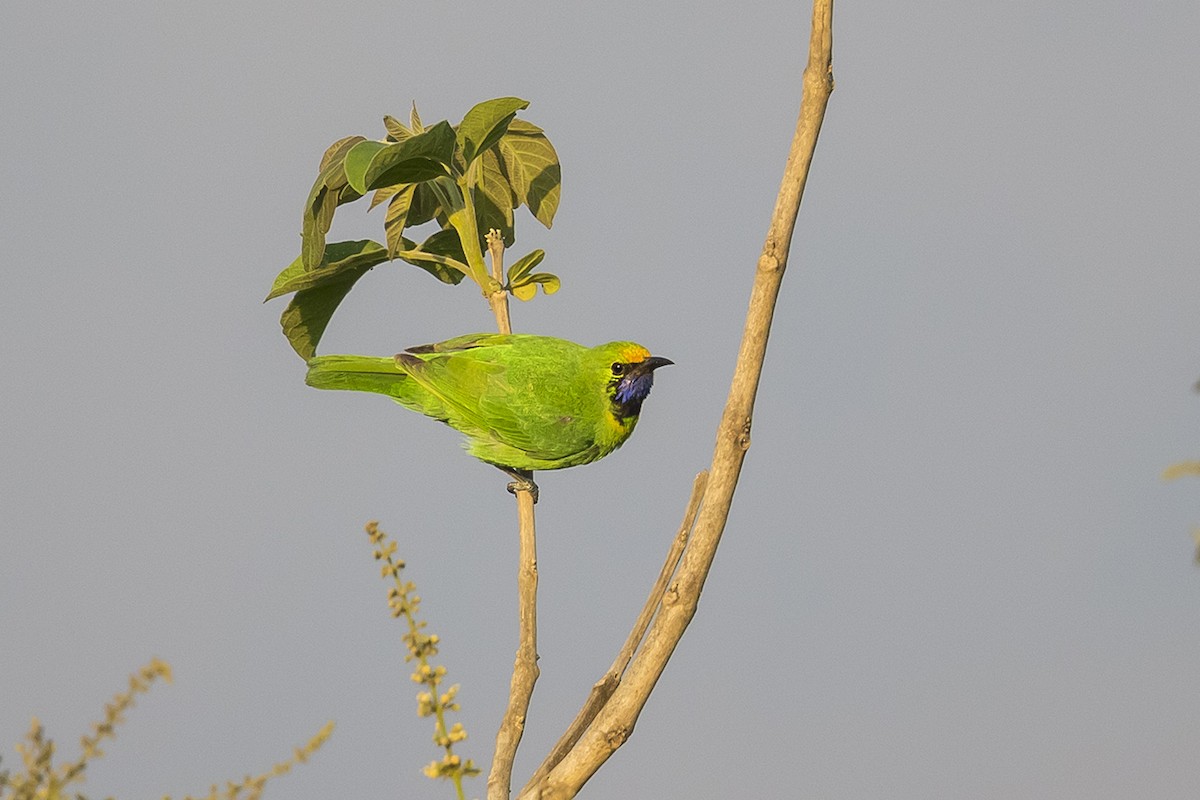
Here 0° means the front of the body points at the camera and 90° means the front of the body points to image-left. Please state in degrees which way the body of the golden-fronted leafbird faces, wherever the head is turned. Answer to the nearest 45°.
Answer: approximately 270°
